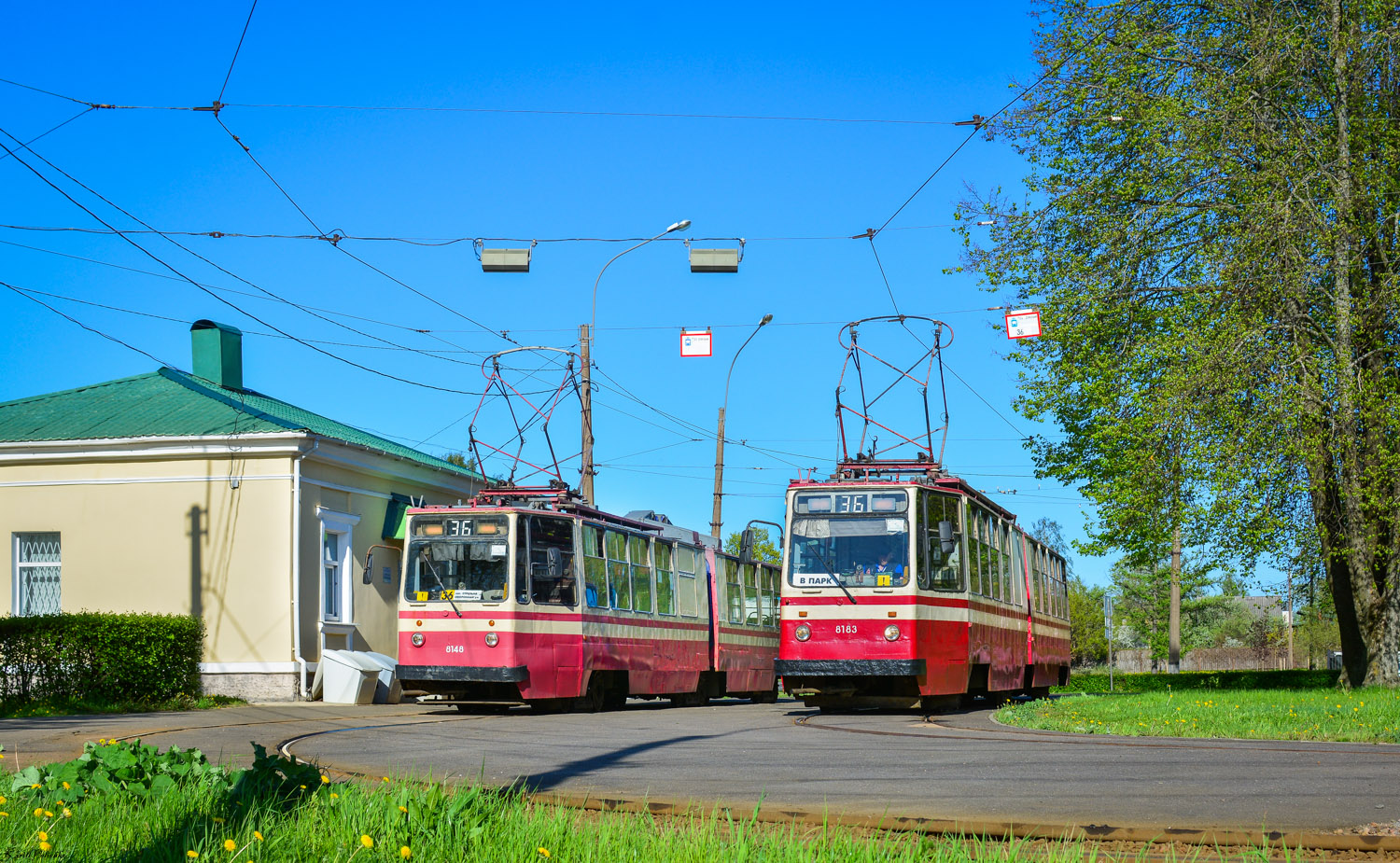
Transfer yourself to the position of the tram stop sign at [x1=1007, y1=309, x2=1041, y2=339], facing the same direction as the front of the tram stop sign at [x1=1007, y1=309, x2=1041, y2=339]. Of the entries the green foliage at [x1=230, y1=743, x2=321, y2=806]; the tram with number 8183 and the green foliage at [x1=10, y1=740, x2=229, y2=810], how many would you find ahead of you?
3

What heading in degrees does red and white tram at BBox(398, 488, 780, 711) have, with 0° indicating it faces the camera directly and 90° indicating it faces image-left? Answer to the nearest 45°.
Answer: approximately 45°

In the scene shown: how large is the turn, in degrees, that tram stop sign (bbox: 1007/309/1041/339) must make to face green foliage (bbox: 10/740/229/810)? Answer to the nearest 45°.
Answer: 0° — it already faces it

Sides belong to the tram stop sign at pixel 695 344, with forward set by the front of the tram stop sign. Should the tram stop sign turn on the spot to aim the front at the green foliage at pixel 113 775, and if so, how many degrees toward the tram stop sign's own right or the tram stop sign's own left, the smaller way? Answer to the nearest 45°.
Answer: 0° — it already faces it

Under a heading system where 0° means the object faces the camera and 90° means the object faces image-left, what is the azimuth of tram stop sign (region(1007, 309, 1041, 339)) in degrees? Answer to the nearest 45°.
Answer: approximately 0°
